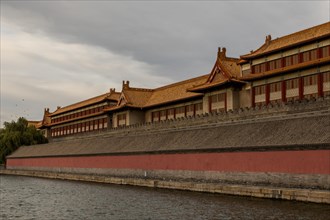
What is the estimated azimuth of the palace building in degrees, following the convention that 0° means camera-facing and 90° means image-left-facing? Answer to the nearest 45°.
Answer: approximately 45°
